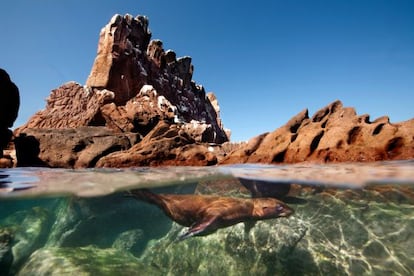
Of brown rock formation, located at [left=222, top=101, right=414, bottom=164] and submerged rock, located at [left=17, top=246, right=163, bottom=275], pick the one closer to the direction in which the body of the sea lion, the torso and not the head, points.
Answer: the brown rock formation

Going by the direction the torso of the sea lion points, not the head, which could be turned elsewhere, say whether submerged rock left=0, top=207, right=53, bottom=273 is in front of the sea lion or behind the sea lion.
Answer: behind

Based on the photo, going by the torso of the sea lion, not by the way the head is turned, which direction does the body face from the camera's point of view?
to the viewer's right

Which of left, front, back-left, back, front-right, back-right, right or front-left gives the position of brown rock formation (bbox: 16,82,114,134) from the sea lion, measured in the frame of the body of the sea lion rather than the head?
back-left

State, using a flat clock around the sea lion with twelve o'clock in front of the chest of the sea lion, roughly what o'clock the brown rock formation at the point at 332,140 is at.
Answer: The brown rock formation is roughly at 11 o'clock from the sea lion.

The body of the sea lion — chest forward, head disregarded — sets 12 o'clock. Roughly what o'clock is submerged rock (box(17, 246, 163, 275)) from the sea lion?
The submerged rock is roughly at 6 o'clock from the sea lion.

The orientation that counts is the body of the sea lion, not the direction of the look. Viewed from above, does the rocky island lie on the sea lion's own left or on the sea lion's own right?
on the sea lion's own left

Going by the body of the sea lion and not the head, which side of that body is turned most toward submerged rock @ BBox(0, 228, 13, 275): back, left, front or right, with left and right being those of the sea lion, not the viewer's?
back
